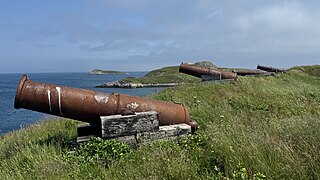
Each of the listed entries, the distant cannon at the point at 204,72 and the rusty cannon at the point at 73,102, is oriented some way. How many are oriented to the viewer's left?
2

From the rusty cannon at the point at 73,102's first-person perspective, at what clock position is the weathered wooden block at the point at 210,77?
The weathered wooden block is roughly at 4 o'clock from the rusty cannon.

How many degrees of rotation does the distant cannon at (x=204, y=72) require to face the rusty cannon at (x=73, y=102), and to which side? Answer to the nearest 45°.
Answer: approximately 90° to its left

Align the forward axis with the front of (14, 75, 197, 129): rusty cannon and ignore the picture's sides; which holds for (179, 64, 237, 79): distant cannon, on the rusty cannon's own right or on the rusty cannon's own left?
on the rusty cannon's own right

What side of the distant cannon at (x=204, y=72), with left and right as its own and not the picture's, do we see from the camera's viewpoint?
left

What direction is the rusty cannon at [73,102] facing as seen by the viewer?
to the viewer's left
